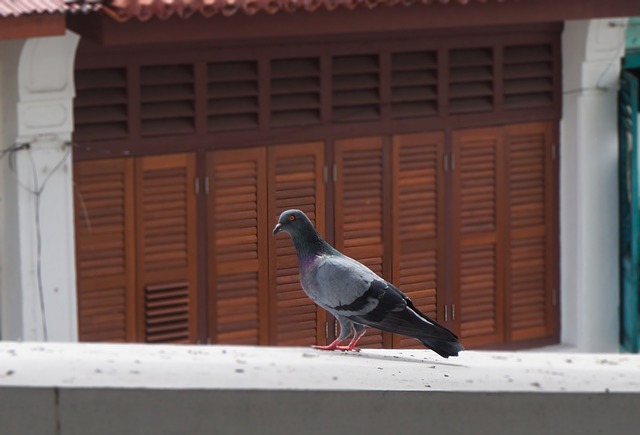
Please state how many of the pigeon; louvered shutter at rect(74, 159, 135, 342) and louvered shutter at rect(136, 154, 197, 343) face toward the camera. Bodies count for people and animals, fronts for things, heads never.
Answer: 2

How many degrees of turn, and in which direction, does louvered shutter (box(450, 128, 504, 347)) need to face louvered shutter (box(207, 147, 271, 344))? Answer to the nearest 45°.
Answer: approximately 45° to its right

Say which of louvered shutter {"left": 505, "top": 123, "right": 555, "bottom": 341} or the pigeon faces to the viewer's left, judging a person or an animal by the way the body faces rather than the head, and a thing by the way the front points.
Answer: the pigeon

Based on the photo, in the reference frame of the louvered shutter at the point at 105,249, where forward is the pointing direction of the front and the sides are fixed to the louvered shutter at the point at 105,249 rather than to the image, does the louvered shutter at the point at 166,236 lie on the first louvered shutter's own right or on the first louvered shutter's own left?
on the first louvered shutter's own left

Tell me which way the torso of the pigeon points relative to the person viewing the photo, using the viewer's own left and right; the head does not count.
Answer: facing to the left of the viewer

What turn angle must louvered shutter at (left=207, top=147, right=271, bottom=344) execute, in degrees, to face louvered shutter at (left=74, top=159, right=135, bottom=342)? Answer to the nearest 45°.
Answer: approximately 90° to its right

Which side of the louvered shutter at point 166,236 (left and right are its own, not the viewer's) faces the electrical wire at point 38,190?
right
